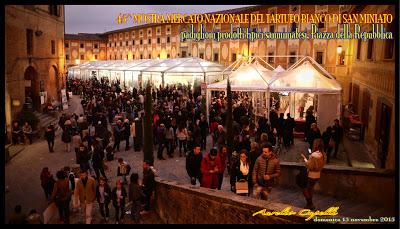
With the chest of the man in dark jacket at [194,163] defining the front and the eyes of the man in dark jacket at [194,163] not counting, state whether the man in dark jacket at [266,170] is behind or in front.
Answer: in front

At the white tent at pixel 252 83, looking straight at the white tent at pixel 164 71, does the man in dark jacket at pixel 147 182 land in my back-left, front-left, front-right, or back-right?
back-left

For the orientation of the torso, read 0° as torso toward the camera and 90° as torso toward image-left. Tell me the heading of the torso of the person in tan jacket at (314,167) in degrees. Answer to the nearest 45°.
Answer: approximately 90°

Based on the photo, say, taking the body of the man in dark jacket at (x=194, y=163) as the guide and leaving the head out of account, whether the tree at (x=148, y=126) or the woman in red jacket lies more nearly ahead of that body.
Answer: the woman in red jacket

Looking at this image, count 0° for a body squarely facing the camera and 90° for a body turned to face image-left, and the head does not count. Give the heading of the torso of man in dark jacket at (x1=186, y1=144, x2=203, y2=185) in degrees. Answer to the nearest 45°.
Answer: approximately 315°

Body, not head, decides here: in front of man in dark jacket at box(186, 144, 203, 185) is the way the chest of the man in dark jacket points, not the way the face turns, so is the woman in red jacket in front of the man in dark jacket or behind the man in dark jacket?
in front

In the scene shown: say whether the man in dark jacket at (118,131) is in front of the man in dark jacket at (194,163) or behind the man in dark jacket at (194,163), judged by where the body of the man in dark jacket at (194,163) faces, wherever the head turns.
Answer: behind

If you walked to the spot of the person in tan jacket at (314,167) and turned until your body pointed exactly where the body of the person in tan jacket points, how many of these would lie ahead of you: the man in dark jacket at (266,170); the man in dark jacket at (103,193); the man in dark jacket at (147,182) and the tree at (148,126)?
4

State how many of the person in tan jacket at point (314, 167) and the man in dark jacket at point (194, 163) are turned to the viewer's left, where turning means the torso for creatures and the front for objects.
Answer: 1

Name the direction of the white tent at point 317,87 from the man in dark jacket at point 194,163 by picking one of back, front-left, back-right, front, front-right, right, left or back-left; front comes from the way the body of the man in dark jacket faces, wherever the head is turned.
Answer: left

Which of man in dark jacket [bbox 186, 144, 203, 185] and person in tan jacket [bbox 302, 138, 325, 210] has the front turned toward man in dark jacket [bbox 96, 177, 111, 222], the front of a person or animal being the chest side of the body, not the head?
the person in tan jacket

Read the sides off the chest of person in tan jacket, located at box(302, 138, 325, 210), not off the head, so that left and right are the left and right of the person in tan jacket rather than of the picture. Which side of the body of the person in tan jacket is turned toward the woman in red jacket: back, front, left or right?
front

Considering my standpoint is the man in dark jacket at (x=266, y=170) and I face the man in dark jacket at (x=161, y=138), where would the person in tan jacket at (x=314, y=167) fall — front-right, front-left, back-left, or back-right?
back-right

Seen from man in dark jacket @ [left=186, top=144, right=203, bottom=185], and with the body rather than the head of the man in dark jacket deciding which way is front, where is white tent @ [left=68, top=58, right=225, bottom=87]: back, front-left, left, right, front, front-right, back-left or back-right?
back-left

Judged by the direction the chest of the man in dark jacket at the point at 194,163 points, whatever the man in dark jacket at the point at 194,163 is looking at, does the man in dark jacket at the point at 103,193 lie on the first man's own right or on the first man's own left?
on the first man's own right

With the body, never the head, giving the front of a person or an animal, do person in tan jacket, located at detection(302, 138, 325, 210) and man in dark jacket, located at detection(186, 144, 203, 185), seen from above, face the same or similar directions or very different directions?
very different directions
